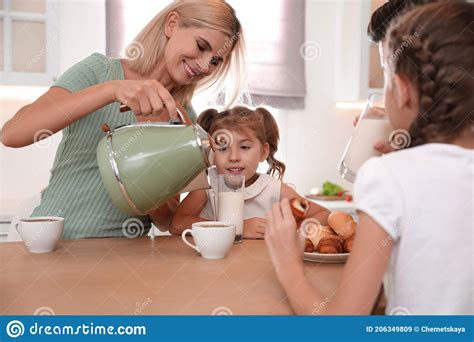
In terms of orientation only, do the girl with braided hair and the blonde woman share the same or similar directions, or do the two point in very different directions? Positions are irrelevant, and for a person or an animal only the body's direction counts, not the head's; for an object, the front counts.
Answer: very different directions

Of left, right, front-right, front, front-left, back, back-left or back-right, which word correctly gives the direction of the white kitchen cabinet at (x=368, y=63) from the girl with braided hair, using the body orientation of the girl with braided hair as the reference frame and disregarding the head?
front-right

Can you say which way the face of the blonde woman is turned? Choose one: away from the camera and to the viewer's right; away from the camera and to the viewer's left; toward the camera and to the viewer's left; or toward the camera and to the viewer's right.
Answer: toward the camera and to the viewer's right

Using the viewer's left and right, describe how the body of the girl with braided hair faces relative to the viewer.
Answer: facing away from the viewer and to the left of the viewer

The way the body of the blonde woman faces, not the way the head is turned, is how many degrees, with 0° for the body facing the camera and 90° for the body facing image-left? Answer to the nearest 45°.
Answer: approximately 315°

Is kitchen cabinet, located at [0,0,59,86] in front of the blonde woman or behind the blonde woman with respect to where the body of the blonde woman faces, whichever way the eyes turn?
behind

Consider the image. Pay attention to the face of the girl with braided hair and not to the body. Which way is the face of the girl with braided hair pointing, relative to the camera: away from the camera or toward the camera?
away from the camera
